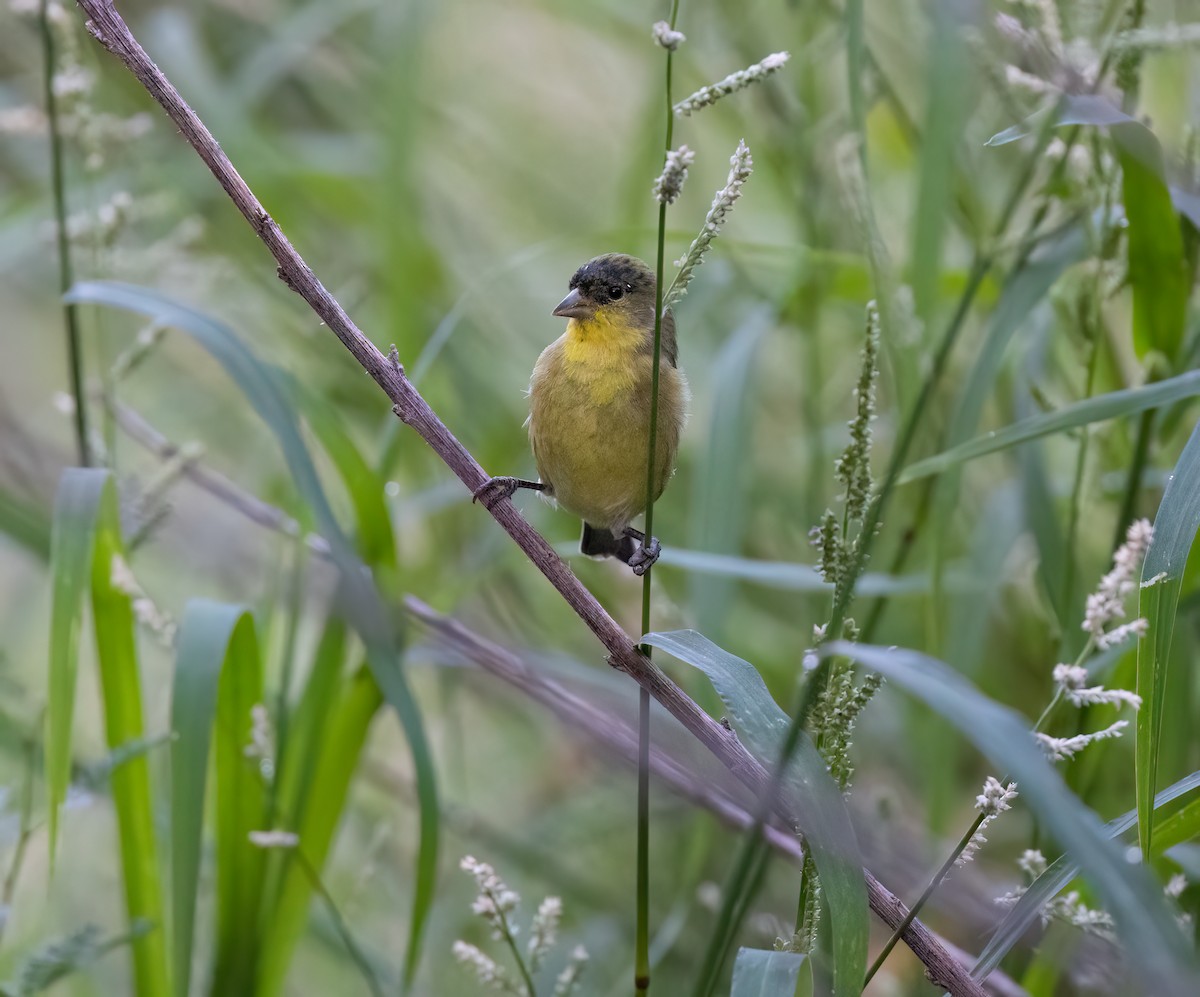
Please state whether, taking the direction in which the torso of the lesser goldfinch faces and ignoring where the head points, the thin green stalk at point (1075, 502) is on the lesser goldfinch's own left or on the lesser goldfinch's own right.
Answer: on the lesser goldfinch's own left

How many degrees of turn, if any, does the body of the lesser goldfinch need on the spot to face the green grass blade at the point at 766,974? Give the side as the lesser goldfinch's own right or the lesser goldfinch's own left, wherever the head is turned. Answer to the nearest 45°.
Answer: approximately 45° to the lesser goldfinch's own left

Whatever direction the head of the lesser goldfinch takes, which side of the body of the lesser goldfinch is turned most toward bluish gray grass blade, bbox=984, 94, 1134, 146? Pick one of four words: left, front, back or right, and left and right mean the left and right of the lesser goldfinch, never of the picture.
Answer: left

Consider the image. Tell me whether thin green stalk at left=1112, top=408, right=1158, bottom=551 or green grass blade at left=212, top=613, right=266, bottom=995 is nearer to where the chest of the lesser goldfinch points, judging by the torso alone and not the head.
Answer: the green grass blade

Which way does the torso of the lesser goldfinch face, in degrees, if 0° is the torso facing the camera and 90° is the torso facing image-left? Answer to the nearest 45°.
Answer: approximately 45°

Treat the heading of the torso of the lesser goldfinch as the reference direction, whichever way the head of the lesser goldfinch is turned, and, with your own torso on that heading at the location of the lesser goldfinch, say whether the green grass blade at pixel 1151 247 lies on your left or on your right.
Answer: on your left

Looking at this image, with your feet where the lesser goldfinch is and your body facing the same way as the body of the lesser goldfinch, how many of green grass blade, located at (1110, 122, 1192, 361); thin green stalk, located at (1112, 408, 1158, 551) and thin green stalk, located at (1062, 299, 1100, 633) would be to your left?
3
